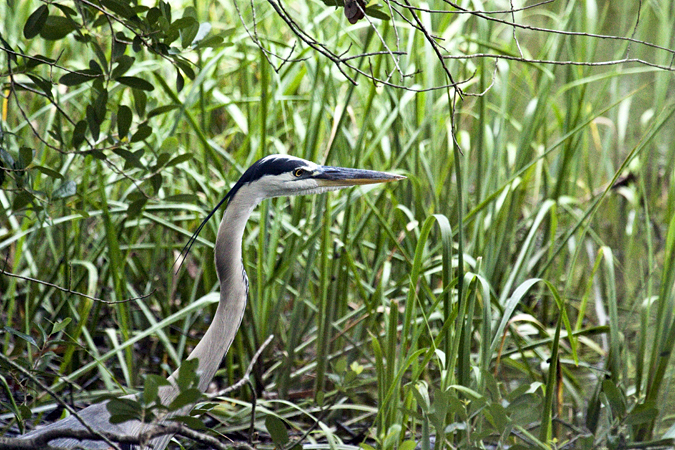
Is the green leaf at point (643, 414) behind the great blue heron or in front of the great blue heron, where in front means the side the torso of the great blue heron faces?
in front

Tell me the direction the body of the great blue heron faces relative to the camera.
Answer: to the viewer's right
